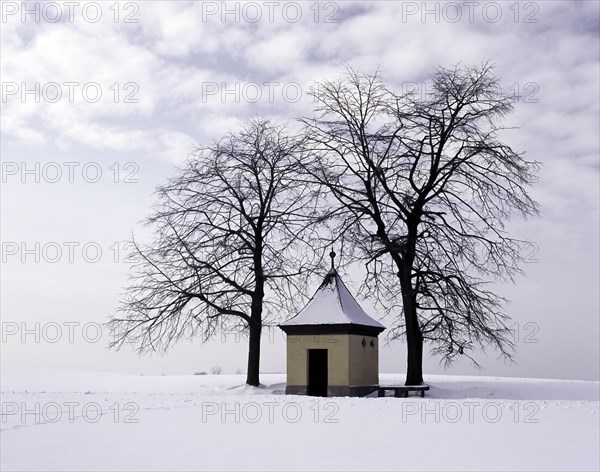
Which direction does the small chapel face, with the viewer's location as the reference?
facing the viewer and to the left of the viewer

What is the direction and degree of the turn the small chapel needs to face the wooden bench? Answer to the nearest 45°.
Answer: approximately 135° to its left
